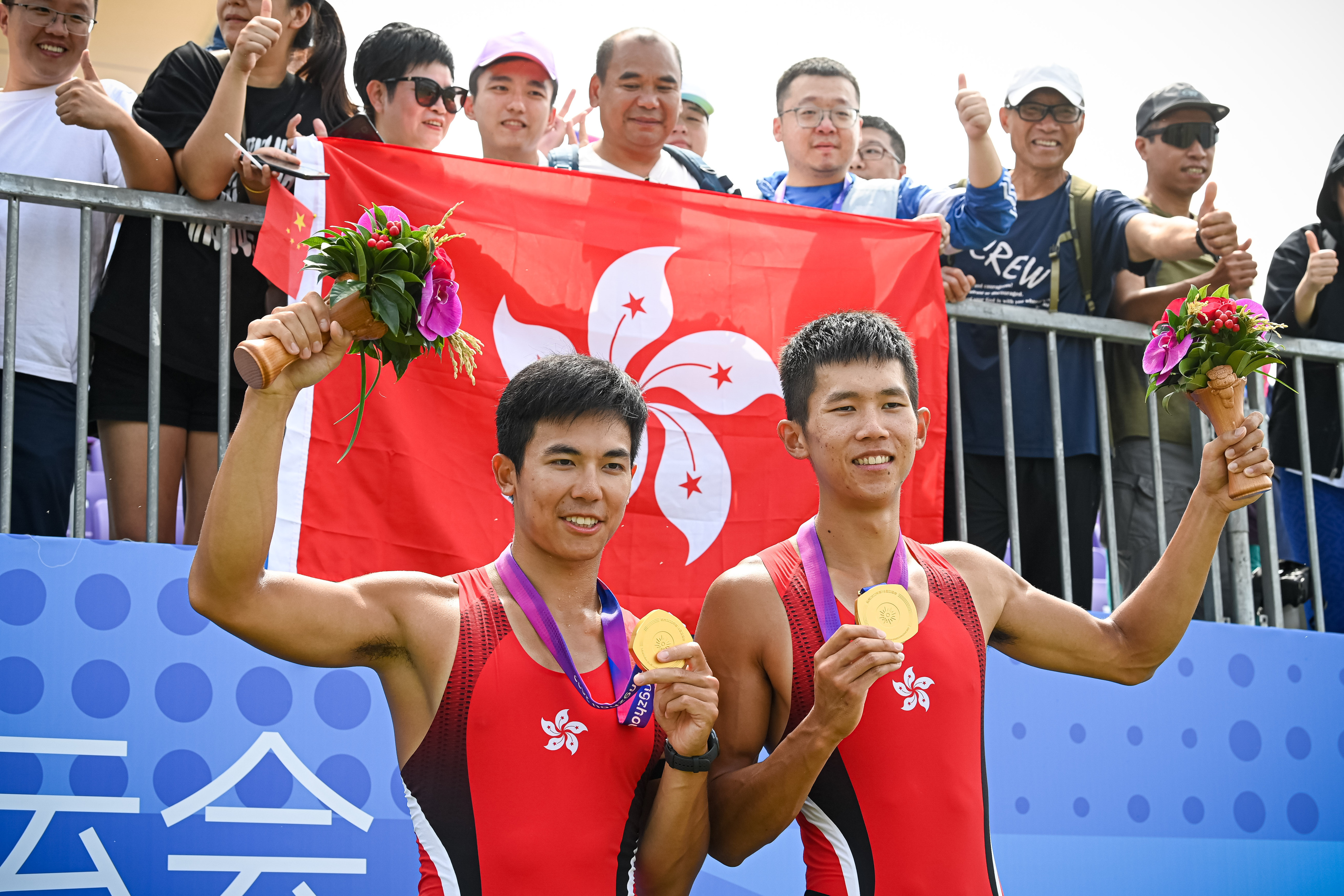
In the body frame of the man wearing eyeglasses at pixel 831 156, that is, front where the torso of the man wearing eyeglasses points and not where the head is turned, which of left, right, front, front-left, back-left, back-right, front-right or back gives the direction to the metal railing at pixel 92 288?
front-right

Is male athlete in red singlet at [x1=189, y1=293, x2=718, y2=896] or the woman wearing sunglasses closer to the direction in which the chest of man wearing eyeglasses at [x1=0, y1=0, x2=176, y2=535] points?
the male athlete in red singlet

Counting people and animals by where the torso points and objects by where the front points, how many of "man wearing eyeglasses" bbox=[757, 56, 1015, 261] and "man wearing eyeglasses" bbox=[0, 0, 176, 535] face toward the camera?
2

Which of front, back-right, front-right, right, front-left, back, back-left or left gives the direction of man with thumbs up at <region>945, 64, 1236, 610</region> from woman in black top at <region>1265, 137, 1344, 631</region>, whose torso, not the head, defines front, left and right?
front-right

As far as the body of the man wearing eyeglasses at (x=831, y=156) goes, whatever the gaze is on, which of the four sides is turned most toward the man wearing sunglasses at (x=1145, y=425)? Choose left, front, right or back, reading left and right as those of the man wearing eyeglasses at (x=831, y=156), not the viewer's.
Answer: left
